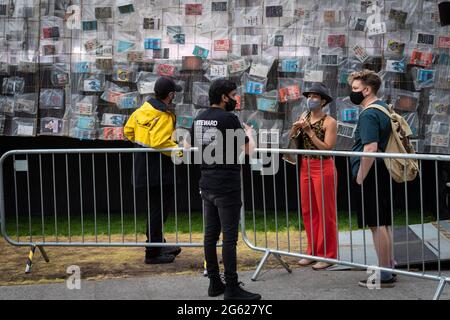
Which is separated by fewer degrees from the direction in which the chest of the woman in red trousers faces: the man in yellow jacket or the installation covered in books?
the man in yellow jacket

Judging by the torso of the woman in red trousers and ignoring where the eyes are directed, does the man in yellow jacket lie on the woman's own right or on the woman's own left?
on the woman's own right

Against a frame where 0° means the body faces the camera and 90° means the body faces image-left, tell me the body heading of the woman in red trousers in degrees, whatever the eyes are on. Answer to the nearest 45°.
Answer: approximately 45°

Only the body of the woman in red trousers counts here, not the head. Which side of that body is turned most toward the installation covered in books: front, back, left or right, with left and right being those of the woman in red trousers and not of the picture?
right
